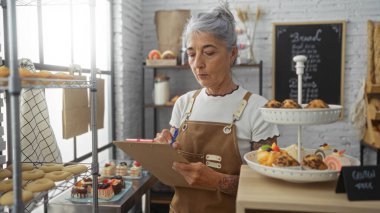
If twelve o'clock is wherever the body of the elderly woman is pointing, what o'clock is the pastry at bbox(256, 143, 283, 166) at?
The pastry is roughly at 10 o'clock from the elderly woman.

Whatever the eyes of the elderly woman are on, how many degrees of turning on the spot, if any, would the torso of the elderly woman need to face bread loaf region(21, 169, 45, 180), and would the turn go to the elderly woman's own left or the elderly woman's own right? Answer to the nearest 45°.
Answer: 0° — they already face it

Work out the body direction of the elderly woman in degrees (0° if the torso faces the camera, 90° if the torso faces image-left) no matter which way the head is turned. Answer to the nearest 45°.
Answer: approximately 45°

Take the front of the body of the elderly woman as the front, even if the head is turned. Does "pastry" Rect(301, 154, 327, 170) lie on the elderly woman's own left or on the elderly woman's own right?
on the elderly woman's own left

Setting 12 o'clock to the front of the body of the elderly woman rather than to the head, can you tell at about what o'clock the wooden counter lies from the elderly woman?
The wooden counter is roughly at 10 o'clock from the elderly woman.

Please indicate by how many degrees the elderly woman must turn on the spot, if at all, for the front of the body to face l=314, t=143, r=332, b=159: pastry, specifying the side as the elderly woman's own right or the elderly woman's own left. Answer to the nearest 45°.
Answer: approximately 90° to the elderly woman's own left

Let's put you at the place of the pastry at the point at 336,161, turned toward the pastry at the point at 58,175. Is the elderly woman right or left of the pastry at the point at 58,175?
right

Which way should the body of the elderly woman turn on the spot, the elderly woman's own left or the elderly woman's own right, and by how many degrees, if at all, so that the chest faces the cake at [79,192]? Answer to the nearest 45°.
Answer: approximately 90° to the elderly woman's own right
